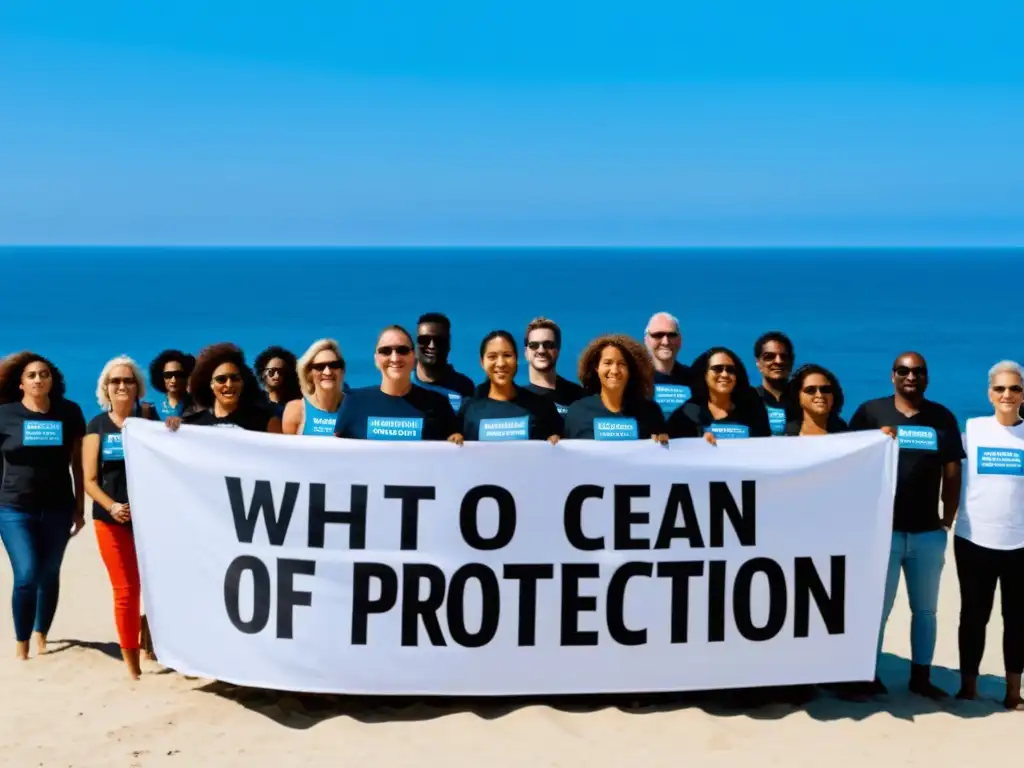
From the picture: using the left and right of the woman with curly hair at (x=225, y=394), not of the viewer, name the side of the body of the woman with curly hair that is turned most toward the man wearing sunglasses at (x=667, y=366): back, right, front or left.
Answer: left

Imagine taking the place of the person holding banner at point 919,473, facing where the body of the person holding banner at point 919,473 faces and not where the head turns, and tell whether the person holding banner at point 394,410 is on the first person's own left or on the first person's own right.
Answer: on the first person's own right

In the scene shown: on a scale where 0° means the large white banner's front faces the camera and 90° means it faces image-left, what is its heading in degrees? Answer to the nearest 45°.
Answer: approximately 0°

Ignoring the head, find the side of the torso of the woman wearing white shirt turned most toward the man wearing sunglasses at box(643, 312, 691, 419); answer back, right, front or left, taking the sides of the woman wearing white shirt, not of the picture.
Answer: right

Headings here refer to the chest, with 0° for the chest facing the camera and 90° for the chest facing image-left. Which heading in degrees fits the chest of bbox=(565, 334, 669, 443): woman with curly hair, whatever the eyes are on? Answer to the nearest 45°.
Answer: approximately 0°
